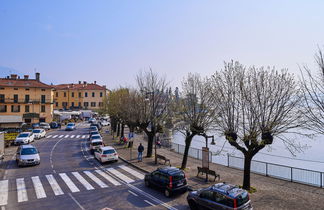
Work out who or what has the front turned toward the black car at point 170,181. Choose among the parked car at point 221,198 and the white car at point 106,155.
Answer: the parked car

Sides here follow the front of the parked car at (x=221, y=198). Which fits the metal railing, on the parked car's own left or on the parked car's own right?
on the parked car's own right

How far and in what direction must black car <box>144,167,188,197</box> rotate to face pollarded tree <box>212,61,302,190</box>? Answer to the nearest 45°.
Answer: approximately 135° to its right

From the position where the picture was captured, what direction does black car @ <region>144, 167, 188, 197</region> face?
facing away from the viewer and to the left of the viewer

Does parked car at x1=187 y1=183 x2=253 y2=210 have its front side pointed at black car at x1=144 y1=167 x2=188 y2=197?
yes

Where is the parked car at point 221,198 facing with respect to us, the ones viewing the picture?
facing away from the viewer and to the left of the viewer

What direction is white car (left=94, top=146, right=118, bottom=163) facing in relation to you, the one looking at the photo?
facing away from the viewer and to the left of the viewer
